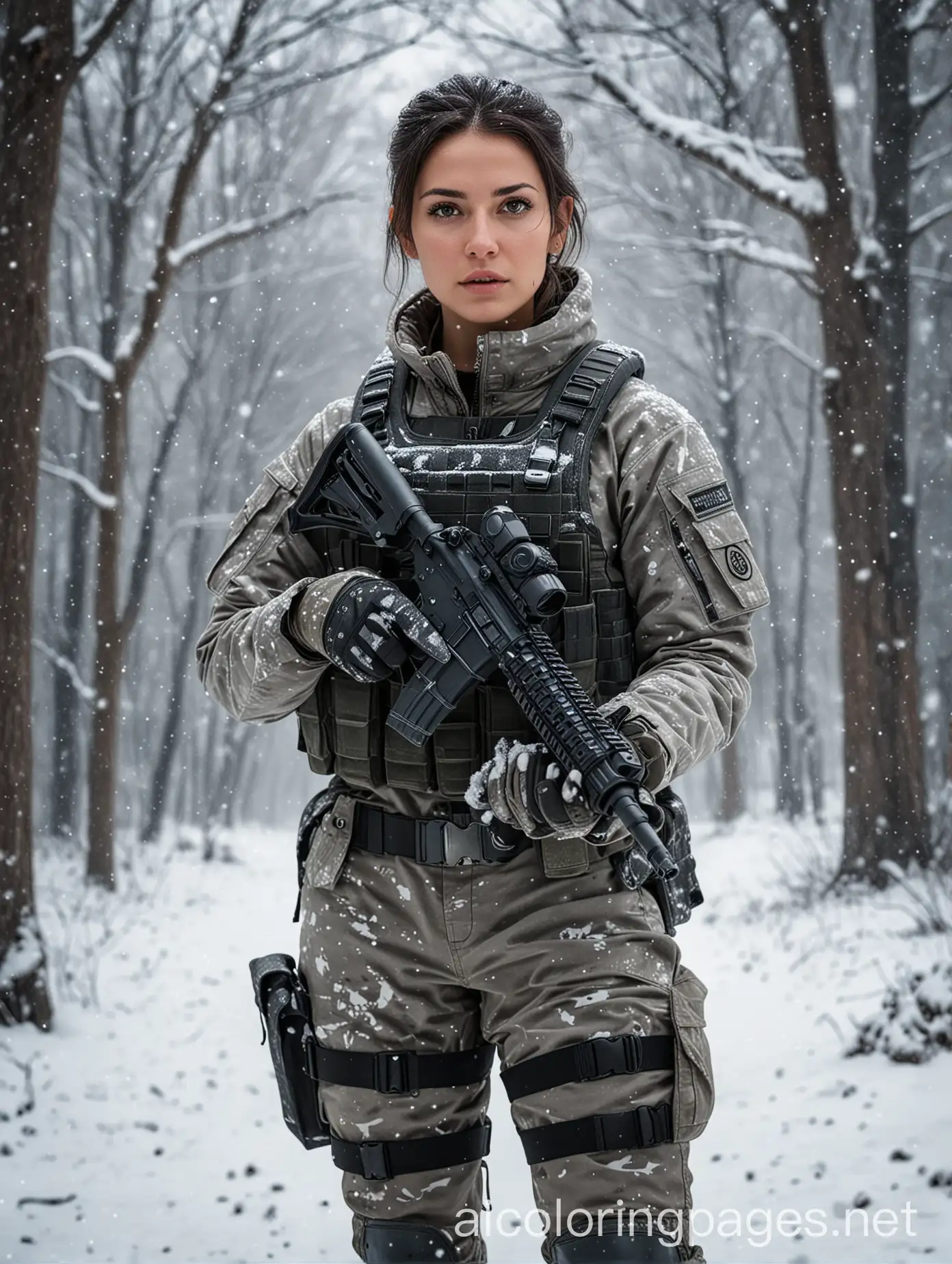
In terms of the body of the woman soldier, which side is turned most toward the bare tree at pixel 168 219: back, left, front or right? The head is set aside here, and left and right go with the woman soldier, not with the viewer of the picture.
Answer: back

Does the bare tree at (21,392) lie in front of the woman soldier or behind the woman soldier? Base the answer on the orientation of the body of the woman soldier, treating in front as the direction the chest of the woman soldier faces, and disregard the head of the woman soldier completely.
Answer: behind

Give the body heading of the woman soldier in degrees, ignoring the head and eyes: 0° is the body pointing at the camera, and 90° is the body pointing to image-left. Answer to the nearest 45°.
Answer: approximately 0°

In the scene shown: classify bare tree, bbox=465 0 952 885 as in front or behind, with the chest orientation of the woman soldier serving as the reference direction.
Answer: behind
